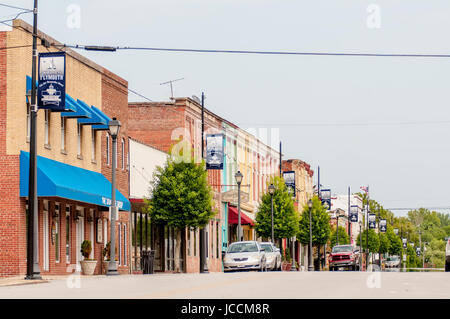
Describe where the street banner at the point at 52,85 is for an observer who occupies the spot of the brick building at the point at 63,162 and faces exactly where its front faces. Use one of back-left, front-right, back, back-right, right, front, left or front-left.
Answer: front-right

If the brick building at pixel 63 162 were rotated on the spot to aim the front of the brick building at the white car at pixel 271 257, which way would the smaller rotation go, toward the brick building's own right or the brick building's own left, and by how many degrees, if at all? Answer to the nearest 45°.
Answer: approximately 90° to the brick building's own left

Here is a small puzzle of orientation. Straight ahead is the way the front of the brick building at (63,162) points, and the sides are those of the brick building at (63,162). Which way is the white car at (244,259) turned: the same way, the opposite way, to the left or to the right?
to the right

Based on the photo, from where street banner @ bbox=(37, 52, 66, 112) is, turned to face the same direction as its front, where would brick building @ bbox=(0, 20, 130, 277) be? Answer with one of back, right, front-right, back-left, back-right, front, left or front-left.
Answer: back

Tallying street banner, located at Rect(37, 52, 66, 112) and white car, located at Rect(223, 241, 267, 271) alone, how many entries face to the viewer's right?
0

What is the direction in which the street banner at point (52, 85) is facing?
toward the camera

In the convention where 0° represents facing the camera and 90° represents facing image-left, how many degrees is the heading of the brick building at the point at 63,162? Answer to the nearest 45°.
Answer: approximately 315°

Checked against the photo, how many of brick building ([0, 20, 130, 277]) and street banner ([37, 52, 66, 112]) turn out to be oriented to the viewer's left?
0

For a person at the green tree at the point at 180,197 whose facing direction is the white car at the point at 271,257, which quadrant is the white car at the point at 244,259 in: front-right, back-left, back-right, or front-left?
front-right

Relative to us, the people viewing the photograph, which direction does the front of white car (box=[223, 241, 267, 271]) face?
facing the viewer and to the left of the viewer
